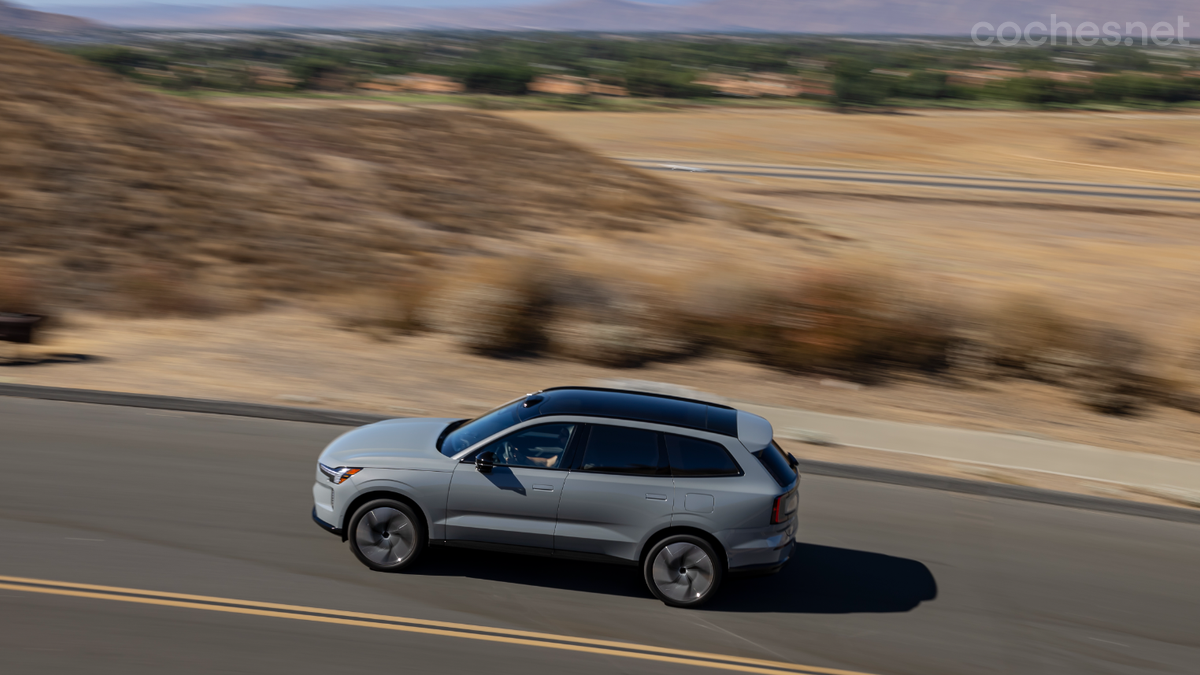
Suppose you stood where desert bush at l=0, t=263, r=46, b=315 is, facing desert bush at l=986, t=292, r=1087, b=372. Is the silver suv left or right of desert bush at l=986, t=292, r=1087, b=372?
right

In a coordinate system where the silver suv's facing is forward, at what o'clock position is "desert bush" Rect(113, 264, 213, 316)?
The desert bush is roughly at 2 o'clock from the silver suv.

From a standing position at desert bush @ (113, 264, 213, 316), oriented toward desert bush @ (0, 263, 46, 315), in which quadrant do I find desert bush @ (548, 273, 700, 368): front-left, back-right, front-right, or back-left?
back-left

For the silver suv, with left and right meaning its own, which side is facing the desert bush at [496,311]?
right

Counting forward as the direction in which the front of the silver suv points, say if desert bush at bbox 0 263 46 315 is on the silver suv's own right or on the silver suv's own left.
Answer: on the silver suv's own right

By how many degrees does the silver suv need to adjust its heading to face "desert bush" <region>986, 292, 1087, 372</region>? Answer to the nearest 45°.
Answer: approximately 135° to its right

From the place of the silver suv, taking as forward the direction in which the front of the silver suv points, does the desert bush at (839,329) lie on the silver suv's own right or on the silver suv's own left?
on the silver suv's own right

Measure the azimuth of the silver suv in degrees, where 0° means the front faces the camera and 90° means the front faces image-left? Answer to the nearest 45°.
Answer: approximately 90°

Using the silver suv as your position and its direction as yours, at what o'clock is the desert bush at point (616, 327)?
The desert bush is roughly at 3 o'clock from the silver suv.
